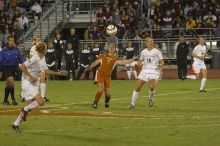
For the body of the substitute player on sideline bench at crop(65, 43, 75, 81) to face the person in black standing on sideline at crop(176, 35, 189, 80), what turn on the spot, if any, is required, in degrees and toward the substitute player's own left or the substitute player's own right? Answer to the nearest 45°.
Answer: approximately 90° to the substitute player's own left

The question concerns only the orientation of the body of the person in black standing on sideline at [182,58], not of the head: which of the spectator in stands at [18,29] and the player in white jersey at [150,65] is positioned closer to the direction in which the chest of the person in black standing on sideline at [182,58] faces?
the player in white jersey

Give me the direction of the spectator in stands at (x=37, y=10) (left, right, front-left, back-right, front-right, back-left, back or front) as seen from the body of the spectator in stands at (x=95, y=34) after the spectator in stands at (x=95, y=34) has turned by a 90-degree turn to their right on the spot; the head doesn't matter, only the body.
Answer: front-right

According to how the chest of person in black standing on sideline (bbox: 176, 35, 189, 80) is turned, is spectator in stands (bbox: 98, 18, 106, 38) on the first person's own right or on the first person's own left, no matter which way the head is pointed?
on the first person's own right

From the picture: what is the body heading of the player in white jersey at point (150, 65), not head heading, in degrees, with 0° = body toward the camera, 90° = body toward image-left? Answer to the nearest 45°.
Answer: approximately 0°

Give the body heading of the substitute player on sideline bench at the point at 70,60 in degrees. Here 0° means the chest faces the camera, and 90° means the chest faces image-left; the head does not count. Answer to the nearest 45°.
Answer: approximately 0°
